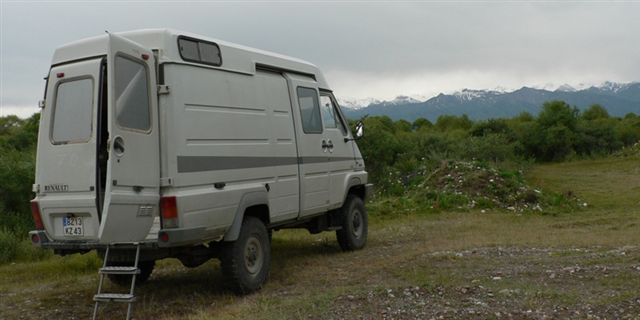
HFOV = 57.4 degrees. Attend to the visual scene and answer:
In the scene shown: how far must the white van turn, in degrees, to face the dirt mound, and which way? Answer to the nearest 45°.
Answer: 0° — it already faces it

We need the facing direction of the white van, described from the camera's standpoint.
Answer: facing away from the viewer and to the right of the viewer
